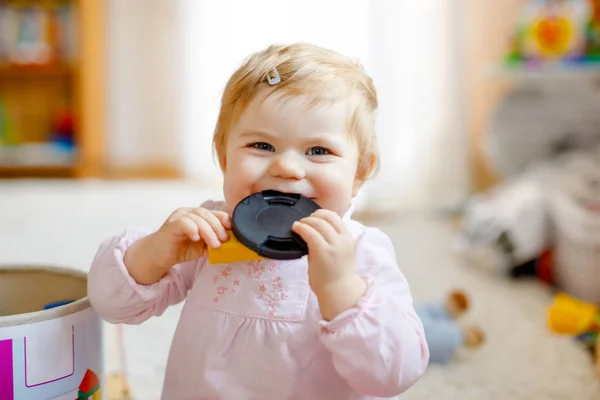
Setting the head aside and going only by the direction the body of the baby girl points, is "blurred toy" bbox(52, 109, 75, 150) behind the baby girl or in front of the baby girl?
behind

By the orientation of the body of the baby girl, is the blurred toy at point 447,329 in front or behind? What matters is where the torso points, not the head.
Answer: behind

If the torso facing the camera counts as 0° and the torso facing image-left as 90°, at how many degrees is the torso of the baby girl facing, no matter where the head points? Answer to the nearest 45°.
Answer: approximately 0°

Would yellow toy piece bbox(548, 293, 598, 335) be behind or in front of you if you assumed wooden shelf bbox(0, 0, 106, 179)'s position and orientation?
in front

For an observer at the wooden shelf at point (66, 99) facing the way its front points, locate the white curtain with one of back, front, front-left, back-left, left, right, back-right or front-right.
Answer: front-left

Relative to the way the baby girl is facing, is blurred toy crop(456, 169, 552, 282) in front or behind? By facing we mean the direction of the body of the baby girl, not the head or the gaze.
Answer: behind

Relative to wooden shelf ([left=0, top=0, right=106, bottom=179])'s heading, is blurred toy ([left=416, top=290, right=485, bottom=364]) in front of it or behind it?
in front

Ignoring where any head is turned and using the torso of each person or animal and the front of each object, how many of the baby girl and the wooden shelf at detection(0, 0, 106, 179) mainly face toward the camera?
2

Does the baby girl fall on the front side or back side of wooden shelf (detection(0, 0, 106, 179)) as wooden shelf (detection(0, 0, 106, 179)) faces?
on the front side

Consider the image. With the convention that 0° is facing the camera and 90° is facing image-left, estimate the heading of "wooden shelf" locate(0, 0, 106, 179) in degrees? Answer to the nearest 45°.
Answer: approximately 0°
